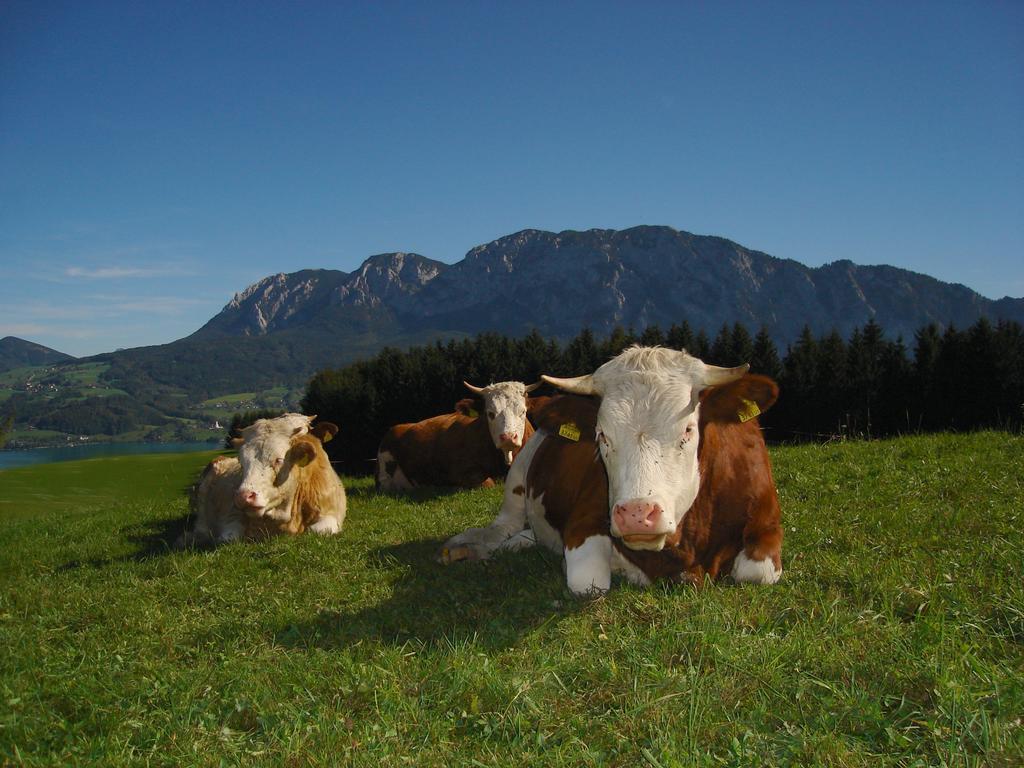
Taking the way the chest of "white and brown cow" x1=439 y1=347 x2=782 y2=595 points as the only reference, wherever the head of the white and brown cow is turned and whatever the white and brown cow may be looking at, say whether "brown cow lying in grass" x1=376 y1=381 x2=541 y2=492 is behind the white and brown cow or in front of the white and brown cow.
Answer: behind

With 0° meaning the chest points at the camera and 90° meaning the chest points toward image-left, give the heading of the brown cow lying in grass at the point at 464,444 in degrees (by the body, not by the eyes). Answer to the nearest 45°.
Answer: approximately 315°

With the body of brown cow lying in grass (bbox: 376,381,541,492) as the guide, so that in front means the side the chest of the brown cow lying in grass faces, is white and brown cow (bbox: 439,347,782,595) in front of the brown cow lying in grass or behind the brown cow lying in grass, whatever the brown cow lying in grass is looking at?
in front
